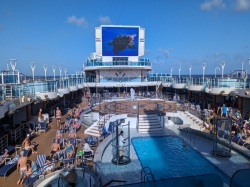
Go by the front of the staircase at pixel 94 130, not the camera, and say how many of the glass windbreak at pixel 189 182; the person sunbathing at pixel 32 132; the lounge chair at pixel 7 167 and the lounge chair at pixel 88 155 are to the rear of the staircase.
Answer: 0

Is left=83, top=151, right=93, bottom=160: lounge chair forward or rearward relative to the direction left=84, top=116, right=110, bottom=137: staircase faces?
forward

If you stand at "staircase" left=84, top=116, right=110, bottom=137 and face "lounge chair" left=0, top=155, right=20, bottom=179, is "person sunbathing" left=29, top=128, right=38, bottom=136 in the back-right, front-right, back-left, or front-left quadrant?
front-right

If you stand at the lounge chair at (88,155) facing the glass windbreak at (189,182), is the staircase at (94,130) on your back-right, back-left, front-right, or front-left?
back-left

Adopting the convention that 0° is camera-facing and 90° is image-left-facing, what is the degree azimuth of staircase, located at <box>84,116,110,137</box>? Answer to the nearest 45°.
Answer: approximately 45°

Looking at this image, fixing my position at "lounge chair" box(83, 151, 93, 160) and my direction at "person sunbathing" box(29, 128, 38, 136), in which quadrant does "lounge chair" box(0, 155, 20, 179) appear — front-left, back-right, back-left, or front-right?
front-left

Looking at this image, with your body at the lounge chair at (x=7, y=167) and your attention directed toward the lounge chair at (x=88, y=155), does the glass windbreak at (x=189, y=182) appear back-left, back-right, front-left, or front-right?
front-right

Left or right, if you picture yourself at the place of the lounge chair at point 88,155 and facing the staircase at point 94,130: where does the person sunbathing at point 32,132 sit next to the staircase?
left

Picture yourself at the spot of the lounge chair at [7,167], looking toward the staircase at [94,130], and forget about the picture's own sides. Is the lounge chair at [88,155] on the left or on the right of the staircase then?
right

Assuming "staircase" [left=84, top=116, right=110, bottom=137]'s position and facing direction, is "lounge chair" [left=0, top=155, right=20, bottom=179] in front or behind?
in front

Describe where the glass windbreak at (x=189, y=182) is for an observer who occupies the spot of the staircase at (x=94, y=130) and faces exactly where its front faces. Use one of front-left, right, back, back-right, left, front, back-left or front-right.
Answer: front-left

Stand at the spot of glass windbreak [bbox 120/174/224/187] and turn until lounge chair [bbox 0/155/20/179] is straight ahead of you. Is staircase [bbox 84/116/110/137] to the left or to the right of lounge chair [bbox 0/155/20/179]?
right
